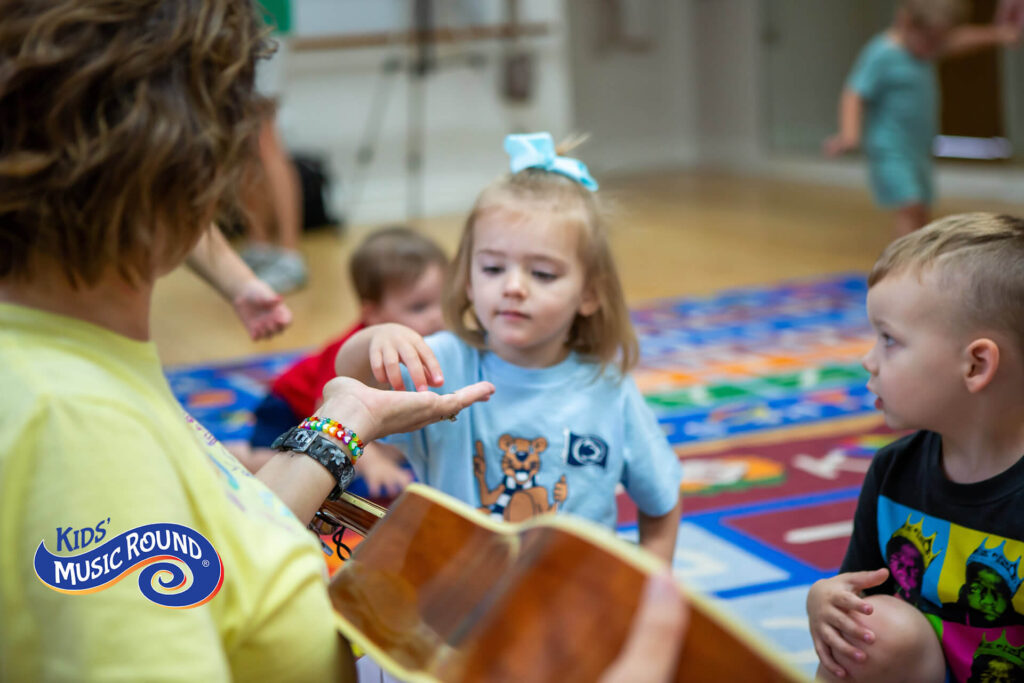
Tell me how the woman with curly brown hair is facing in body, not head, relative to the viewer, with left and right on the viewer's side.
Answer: facing away from the viewer and to the right of the viewer

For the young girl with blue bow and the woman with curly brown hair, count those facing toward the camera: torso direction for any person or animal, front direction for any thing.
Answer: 1

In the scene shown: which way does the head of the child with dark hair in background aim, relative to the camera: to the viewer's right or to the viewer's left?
to the viewer's right

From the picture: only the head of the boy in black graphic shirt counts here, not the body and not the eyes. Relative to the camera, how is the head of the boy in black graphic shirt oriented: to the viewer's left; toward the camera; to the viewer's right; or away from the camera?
to the viewer's left

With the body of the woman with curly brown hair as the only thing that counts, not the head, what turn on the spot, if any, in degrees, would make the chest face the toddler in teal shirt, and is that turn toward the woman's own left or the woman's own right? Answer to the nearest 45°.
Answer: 0° — they already face them

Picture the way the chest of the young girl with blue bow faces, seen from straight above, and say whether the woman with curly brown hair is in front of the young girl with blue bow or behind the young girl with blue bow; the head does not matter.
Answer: in front

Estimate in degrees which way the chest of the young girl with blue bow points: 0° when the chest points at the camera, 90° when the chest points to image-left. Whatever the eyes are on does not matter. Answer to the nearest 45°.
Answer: approximately 0°

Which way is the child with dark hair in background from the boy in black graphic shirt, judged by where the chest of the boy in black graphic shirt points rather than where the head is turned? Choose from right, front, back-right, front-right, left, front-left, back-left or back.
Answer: right

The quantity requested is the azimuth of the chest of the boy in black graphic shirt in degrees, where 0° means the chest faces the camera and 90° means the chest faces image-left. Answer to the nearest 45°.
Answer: approximately 45°

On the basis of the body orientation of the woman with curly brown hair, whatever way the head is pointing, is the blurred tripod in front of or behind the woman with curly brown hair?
in front

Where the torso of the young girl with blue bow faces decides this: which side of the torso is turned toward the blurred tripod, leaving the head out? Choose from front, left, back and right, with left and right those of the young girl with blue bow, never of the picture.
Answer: back
